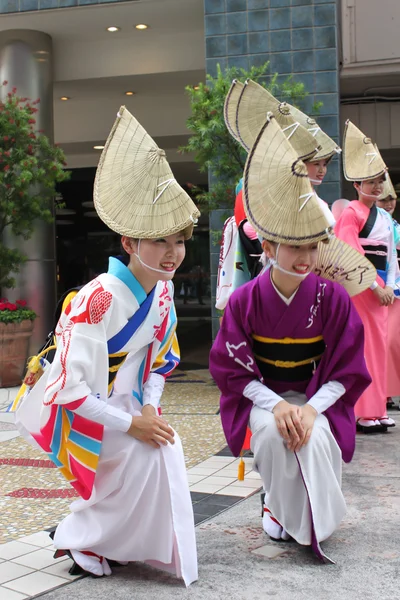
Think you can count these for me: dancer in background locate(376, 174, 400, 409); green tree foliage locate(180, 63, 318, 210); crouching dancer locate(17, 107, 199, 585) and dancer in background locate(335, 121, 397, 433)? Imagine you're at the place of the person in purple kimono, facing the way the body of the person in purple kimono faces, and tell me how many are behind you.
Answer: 3

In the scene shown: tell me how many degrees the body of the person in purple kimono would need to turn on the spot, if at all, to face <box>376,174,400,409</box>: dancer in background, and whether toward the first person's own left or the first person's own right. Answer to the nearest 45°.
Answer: approximately 180°

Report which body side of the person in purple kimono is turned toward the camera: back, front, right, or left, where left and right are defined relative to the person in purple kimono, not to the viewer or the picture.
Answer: front

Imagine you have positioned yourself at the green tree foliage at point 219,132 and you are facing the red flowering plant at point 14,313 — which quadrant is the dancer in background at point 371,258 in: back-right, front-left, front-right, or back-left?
back-left

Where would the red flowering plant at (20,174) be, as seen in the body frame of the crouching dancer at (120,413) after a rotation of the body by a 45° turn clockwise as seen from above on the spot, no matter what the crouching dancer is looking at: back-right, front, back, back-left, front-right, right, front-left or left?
back

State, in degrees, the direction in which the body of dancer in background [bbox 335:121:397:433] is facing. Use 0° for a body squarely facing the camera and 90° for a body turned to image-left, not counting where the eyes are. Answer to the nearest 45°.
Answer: approximately 315°

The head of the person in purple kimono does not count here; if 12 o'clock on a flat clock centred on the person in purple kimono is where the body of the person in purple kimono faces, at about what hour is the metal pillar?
The metal pillar is roughly at 5 o'clock from the person in purple kimono.

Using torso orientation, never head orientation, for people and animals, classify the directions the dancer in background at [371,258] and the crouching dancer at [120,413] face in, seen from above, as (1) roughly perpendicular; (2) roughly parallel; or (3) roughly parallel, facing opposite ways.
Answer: roughly parallel

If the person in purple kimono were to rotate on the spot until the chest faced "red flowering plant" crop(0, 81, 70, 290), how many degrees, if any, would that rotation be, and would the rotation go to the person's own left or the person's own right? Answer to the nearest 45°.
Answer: approximately 135° to the person's own right

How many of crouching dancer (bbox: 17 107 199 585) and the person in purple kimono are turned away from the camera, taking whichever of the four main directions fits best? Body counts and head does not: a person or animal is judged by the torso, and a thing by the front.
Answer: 0

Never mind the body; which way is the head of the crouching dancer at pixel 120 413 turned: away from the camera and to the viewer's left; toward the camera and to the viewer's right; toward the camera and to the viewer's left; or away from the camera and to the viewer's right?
toward the camera and to the viewer's right

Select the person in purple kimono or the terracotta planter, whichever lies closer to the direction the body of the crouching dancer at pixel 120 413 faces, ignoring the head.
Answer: the person in purple kimono
